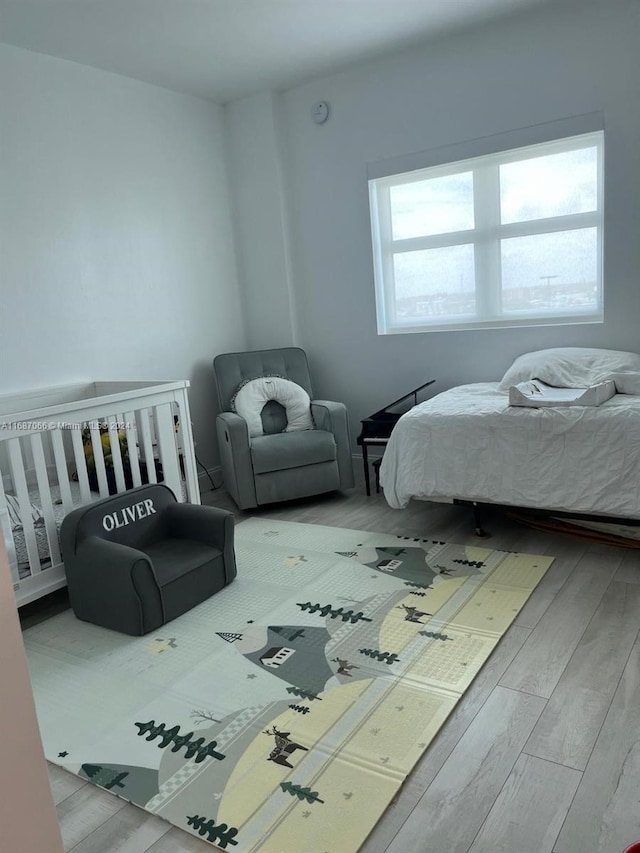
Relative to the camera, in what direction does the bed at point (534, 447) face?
facing to the left of the viewer

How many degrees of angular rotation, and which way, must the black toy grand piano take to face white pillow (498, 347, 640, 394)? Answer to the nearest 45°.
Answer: approximately 90° to its left

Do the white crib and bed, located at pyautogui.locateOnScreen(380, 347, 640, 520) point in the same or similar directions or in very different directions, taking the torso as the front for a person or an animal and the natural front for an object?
very different directions

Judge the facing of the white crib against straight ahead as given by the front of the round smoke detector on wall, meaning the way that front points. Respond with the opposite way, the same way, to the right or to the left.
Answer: to the left

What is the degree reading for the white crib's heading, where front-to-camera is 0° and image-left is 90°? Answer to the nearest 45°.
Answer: approximately 315°

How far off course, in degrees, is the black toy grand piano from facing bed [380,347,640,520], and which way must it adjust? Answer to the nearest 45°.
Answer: approximately 45° to its left

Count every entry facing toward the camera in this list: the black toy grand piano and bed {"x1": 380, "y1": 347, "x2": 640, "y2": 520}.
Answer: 1
